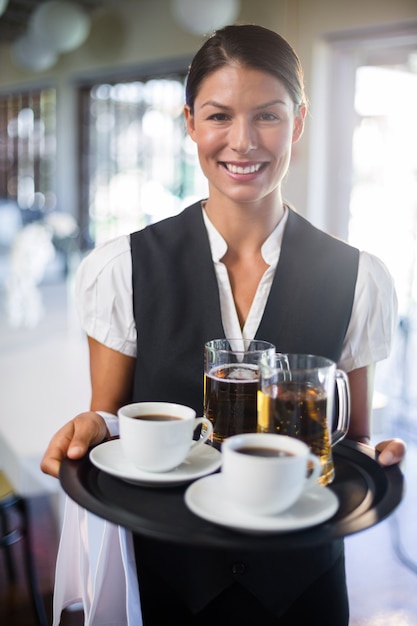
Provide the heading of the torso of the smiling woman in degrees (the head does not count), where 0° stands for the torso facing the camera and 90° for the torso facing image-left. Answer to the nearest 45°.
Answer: approximately 0°

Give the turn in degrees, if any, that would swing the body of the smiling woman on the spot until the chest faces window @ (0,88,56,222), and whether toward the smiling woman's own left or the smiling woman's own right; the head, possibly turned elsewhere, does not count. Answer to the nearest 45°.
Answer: approximately 180°

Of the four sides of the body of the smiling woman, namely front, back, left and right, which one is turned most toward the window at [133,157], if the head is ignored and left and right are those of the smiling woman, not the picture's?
back
